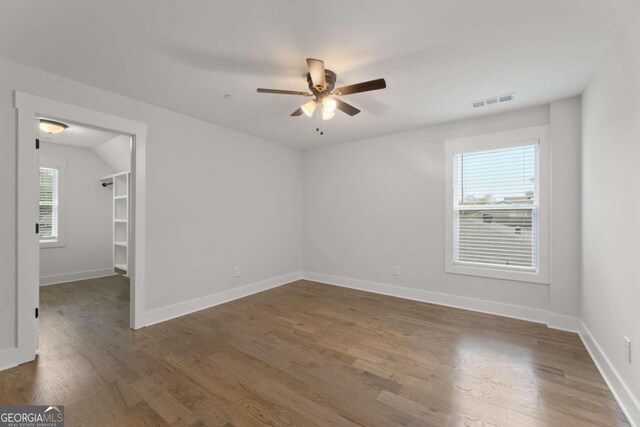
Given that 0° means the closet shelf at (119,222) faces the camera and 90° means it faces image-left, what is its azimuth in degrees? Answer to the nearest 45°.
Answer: approximately 45°

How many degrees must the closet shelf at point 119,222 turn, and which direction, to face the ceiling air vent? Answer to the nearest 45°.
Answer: approximately 90° to its left

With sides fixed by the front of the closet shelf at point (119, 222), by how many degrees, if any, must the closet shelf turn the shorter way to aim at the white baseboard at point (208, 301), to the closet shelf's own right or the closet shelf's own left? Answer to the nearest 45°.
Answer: approximately 45° to the closet shelf's own left

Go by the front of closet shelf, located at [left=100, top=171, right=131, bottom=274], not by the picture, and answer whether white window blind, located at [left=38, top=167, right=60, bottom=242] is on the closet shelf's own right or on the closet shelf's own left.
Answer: on the closet shelf's own right

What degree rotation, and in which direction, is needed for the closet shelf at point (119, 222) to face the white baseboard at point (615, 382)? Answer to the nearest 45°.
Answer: approximately 90° to its left

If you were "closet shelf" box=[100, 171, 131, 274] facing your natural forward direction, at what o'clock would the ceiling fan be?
The ceiling fan is roughly at 10 o'clock from the closet shelf.

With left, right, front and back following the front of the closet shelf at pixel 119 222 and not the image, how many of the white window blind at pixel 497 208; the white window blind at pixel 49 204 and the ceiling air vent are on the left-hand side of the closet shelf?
2

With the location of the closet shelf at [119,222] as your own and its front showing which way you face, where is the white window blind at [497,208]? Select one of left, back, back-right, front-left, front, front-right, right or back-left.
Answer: left
